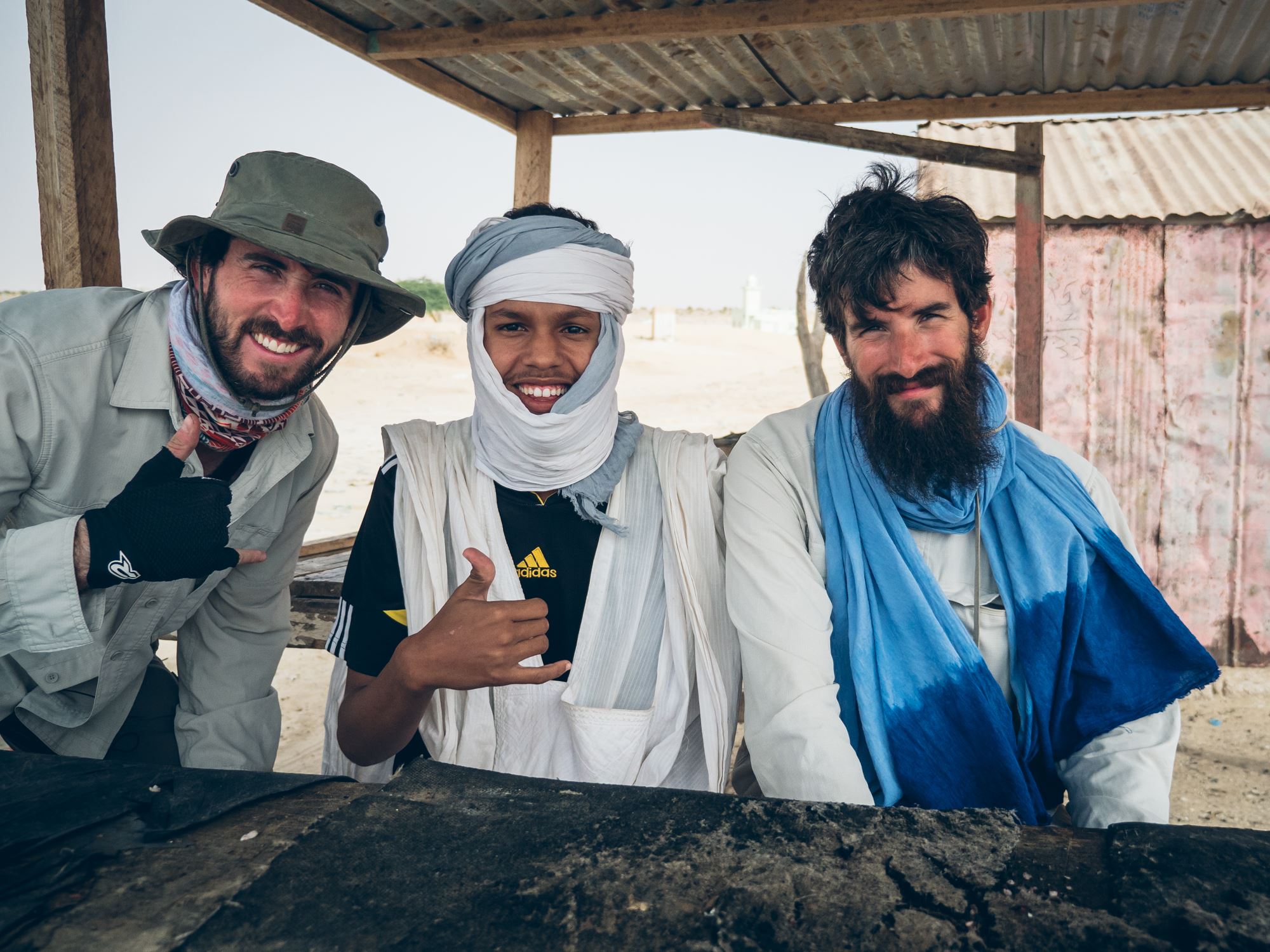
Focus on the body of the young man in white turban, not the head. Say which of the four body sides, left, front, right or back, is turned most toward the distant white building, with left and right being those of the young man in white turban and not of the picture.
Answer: back

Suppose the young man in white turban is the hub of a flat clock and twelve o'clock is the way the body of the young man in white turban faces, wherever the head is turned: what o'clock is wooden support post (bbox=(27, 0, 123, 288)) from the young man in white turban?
The wooden support post is roughly at 4 o'clock from the young man in white turban.

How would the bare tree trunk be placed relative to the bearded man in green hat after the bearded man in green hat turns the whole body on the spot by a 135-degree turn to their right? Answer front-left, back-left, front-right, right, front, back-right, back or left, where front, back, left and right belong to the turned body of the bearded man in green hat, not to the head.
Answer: back-right

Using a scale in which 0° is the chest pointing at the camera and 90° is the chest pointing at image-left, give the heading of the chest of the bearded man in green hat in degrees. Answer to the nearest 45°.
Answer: approximately 315°

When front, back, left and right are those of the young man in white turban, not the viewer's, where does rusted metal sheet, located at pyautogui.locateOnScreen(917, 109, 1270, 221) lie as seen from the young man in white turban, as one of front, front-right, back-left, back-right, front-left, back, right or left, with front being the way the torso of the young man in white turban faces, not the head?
back-left

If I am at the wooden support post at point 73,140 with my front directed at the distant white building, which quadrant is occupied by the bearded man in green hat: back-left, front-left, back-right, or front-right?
back-right

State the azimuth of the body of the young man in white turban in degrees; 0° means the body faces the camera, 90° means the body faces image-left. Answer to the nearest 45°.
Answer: approximately 0°
